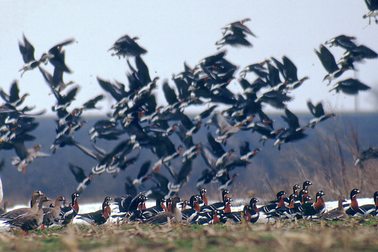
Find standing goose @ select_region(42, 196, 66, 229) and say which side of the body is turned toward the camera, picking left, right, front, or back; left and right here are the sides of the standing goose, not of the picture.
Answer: right

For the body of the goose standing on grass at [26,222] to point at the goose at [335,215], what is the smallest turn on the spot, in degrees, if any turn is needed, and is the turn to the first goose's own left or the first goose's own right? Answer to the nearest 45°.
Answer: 0° — it already faces it

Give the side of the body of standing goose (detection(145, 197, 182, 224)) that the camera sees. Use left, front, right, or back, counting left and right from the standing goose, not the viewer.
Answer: right

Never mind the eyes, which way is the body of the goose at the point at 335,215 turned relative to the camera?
to the viewer's right

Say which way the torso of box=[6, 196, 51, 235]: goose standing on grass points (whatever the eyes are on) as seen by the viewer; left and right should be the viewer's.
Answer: facing to the right of the viewer

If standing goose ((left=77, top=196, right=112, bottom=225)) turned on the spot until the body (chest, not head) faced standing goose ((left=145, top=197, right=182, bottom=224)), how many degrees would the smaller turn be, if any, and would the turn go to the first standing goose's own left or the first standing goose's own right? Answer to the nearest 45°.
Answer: approximately 45° to the first standing goose's own right

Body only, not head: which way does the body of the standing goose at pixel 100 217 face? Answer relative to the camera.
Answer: to the viewer's right
